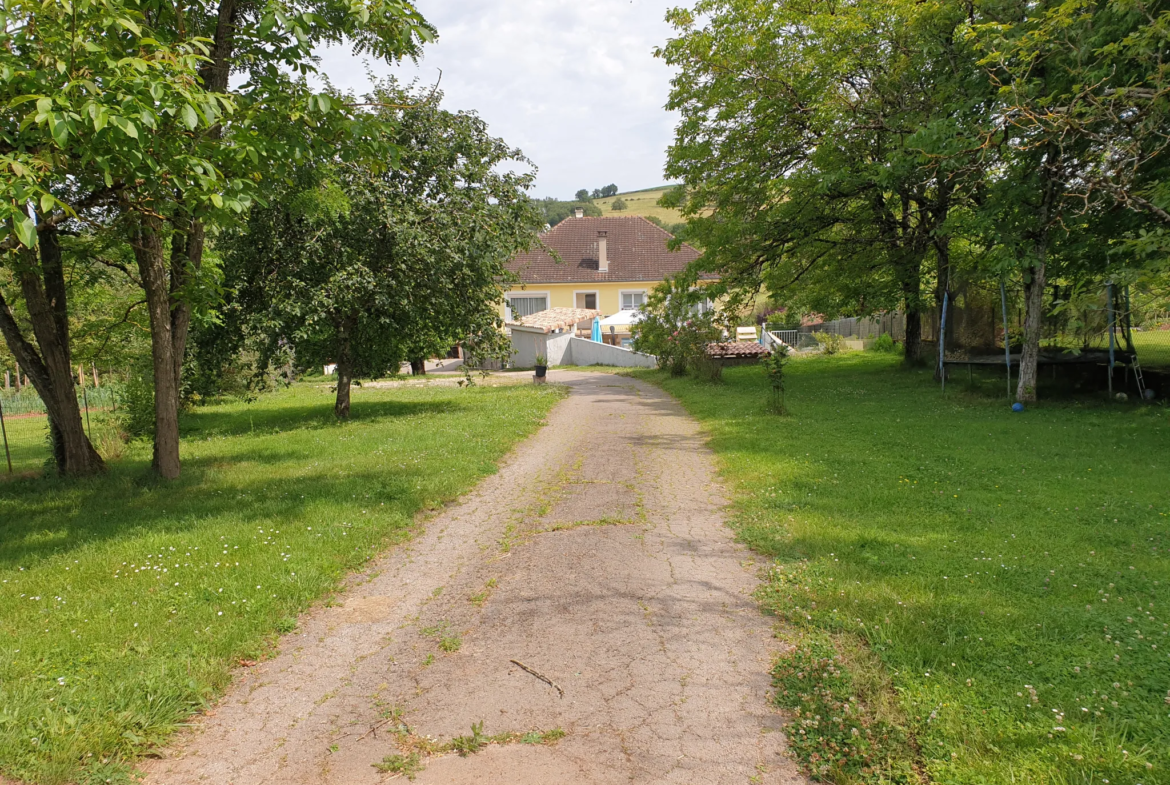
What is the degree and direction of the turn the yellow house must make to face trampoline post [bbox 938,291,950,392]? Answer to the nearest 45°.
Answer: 0° — it already faces it

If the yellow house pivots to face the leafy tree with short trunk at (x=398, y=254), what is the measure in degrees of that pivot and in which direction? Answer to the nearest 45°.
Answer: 0° — it already faces it

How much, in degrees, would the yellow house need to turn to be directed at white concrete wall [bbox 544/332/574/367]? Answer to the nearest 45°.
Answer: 0° — it already faces it

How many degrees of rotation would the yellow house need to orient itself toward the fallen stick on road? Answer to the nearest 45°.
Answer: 0° — it already faces it

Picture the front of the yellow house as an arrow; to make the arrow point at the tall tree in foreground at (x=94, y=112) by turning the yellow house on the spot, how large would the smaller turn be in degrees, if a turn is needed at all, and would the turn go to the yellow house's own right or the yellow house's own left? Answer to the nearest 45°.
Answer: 0° — it already faces it

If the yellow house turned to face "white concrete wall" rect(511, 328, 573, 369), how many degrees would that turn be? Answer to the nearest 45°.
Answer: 0° — it already faces it

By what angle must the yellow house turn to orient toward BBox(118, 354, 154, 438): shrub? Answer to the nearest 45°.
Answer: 0° — it already faces it

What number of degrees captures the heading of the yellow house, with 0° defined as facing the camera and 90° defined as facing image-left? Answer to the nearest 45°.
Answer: approximately 0°

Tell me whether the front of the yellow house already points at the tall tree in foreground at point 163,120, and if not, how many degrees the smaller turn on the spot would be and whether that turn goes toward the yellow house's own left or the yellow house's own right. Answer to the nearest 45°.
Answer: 0° — it already faces it
